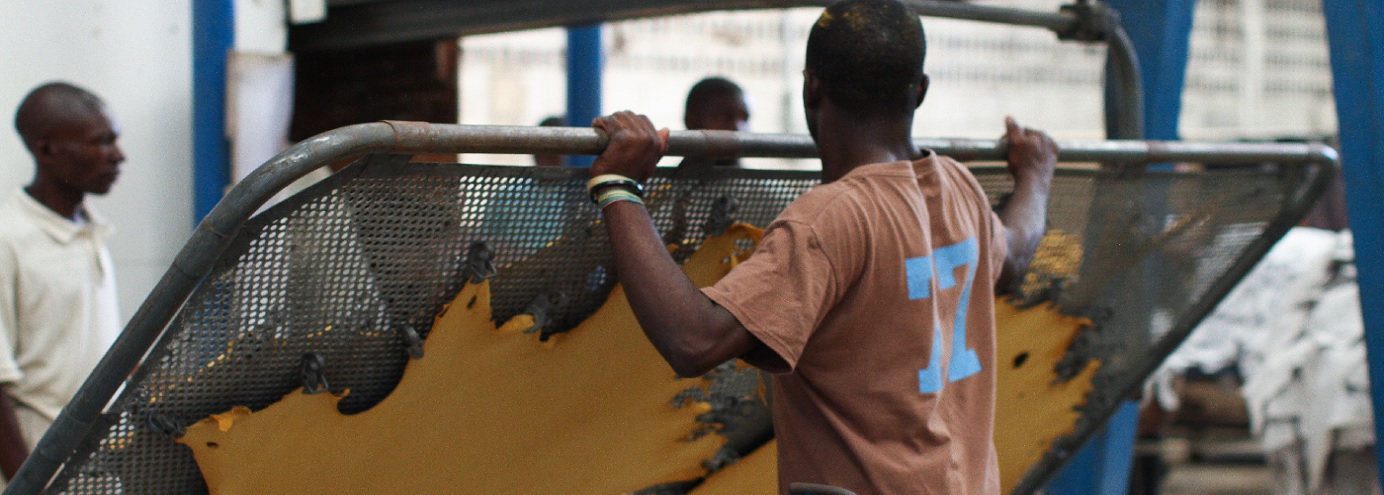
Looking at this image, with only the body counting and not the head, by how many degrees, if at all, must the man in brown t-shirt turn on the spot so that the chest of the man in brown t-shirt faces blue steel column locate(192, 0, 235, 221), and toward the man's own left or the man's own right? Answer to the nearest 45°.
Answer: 0° — they already face it

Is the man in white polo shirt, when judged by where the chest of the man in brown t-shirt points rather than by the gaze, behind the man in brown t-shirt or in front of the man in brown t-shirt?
in front

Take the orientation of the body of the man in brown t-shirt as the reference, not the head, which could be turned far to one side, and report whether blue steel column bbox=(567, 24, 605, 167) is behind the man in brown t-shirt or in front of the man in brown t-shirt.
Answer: in front

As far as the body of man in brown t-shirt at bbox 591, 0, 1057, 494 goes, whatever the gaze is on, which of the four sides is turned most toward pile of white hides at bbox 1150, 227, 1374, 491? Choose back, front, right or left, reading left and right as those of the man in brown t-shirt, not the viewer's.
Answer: right

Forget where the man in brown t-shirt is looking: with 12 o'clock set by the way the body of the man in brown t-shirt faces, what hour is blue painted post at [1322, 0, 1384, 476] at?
The blue painted post is roughly at 3 o'clock from the man in brown t-shirt.

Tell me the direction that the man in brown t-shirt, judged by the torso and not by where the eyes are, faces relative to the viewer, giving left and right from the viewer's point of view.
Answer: facing away from the viewer and to the left of the viewer

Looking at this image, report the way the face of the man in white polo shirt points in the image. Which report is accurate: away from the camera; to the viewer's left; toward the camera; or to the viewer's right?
to the viewer's right
